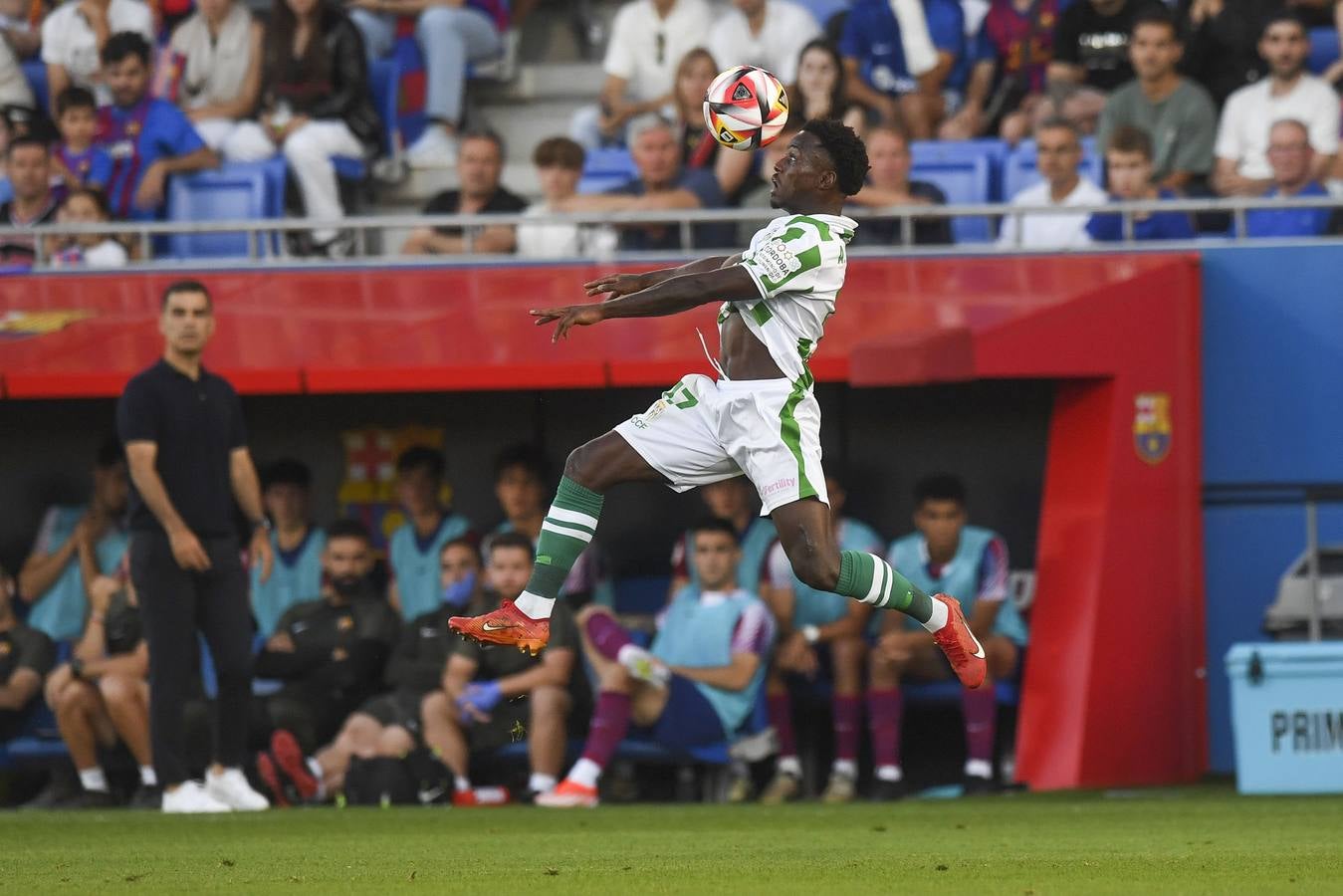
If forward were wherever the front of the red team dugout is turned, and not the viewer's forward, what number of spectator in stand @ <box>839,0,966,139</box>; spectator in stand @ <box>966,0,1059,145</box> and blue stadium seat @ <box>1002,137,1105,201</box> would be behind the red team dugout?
3

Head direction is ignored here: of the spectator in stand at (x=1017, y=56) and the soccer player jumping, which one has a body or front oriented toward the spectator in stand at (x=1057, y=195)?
the spectator in stand at (x=1017, y=56)

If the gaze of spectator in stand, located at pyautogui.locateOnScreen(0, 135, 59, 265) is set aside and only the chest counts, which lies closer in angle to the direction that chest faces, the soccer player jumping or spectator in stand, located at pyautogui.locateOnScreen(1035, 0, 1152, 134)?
the soccer player jumping

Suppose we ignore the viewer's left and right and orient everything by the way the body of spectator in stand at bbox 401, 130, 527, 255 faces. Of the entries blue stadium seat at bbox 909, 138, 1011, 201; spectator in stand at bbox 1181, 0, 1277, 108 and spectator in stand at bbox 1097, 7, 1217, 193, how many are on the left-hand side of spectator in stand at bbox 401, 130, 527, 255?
3
